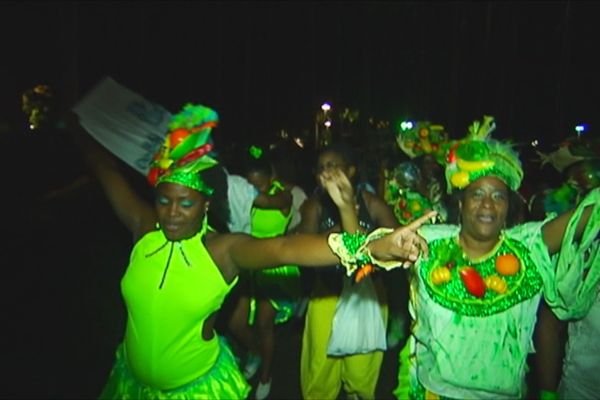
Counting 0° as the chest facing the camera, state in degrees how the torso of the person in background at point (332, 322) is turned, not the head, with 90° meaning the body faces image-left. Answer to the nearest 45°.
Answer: approximately 0°

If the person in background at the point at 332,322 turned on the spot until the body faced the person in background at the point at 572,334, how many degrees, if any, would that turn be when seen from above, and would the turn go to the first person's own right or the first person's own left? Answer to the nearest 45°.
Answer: approximately 45° to the first person's own left

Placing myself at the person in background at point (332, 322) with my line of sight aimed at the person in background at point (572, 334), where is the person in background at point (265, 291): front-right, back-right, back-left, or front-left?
back-left

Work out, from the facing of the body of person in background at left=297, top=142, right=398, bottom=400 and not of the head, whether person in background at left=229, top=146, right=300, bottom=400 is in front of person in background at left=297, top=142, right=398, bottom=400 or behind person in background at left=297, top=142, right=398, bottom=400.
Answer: behind
